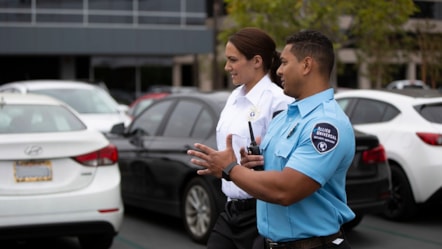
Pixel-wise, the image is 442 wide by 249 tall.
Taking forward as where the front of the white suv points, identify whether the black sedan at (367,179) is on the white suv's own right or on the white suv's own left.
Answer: on the white suv's own left

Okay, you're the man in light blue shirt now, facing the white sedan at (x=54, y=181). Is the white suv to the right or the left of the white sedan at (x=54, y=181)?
right

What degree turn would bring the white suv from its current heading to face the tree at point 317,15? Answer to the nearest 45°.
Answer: approximately 45° to its right

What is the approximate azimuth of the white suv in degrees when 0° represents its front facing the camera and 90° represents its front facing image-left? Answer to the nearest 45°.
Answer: approximately 135°

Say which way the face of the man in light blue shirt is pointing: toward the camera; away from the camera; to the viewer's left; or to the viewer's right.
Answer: to the viewer's left

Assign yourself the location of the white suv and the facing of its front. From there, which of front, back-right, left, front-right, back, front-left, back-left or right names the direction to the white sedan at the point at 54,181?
left

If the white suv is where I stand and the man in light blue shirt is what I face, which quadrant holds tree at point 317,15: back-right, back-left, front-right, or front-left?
back-right

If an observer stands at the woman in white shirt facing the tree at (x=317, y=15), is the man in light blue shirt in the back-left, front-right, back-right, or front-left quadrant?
back-right

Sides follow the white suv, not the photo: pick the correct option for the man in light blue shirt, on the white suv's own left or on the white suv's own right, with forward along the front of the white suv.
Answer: on the white suv's own left
